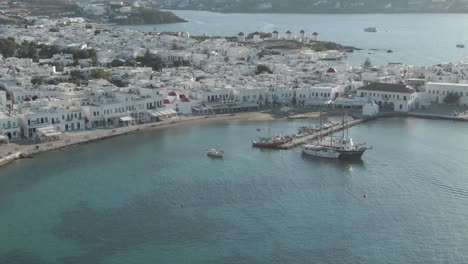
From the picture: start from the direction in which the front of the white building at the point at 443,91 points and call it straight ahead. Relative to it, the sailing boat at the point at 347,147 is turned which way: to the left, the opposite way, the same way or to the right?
to the left

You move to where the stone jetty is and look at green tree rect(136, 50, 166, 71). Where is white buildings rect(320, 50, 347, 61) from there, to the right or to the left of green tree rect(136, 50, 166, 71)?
right

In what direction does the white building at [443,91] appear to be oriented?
toward the camera

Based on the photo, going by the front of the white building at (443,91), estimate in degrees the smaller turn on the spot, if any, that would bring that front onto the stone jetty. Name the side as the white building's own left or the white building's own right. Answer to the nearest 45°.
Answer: approximately 45° to the white building's own right

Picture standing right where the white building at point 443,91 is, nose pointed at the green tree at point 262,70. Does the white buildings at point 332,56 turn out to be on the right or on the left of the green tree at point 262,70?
right

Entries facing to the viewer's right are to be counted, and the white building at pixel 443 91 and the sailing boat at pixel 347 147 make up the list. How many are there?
1

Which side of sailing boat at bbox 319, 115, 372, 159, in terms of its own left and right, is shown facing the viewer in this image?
right

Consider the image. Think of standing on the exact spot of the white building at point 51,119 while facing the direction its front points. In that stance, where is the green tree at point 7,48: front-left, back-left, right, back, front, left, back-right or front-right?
back-left

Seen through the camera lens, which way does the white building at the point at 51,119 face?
facing the viewer and to the right of the viewer

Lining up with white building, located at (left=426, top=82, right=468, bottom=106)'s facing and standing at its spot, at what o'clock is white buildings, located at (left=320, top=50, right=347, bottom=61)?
The white buildings is roughly at 5 o'clock from the white building.

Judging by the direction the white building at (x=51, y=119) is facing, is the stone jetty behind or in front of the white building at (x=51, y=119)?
in front
